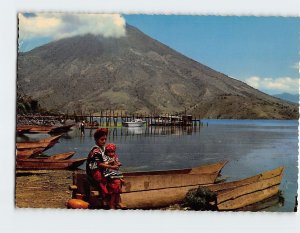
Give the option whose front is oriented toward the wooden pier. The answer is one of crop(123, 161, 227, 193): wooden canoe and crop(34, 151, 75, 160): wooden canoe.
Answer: crop(34, 151, 75, 160): wooden canoe

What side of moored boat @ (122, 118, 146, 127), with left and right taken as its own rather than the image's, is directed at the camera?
left

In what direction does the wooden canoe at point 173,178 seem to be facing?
to the viewer's right

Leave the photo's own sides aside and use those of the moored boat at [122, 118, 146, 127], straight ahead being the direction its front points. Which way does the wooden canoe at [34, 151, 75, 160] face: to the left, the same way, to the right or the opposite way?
the opposite way
